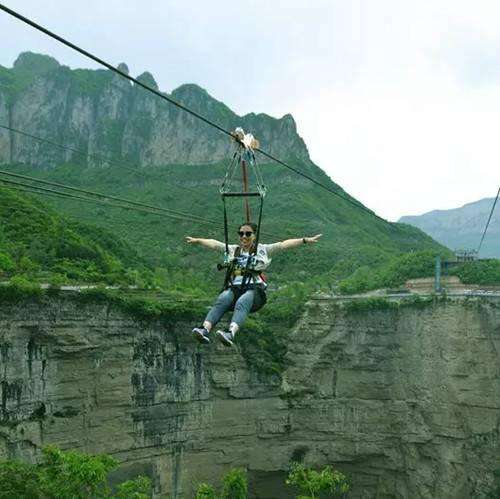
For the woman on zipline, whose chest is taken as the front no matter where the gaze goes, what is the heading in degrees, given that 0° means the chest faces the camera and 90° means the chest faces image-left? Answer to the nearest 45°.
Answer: approximately 45°
